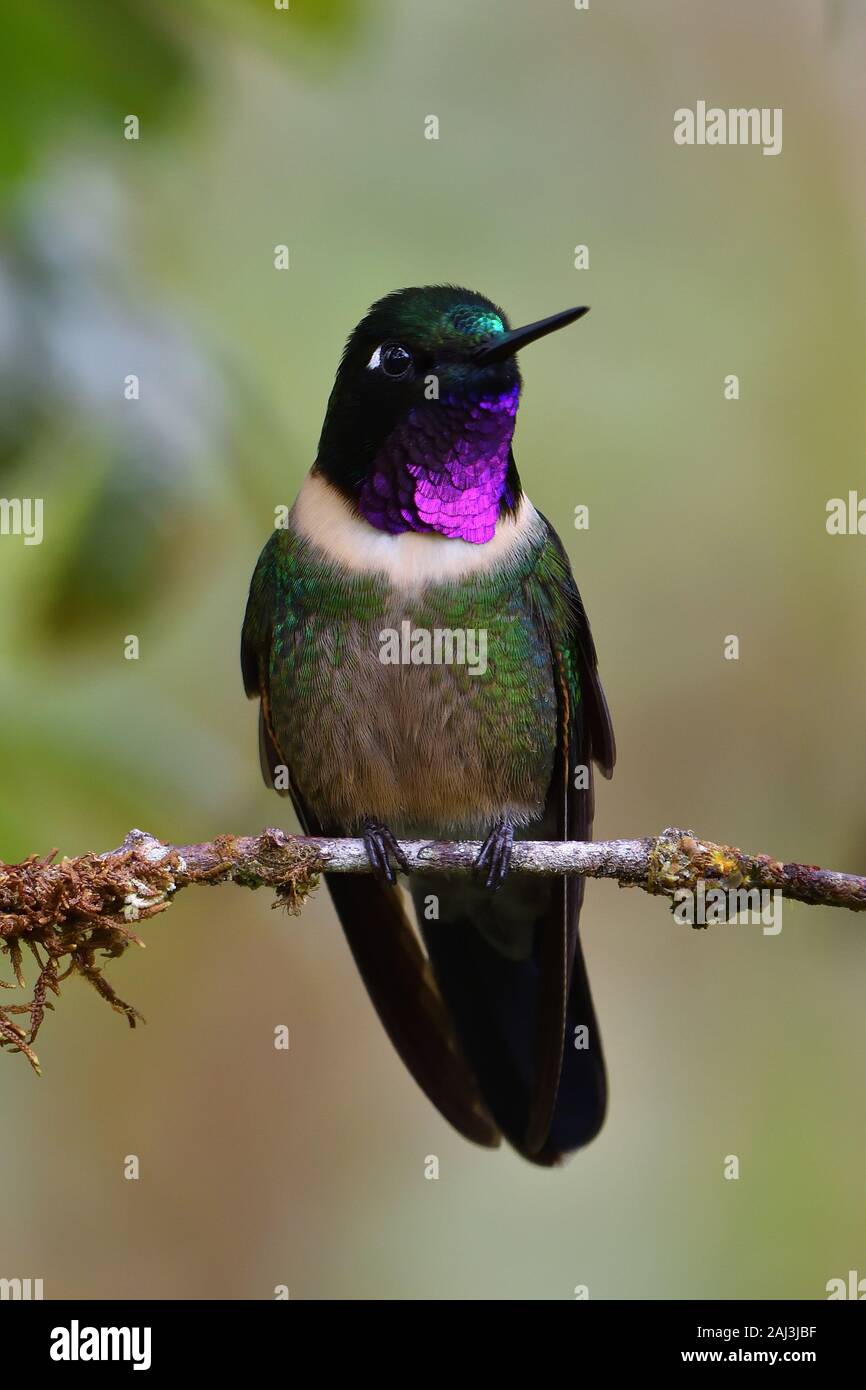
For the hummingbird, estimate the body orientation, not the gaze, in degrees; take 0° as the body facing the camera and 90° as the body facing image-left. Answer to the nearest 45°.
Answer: approximately 0°
